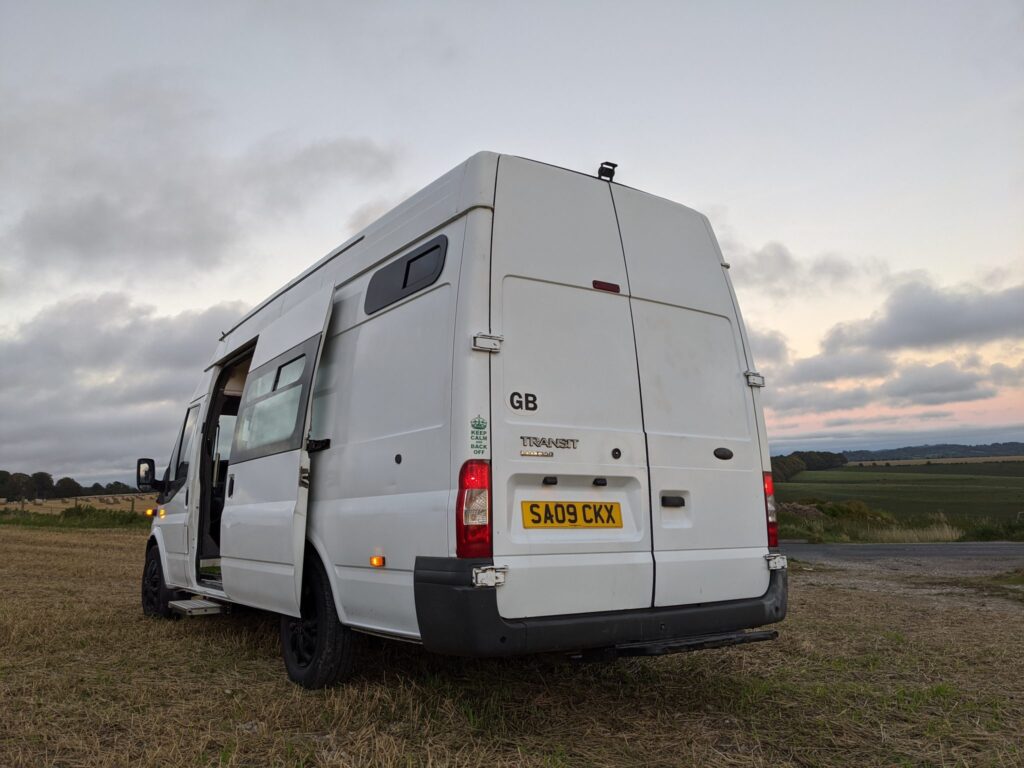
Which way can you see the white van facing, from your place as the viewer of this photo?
facing away from the viewer and to the left of the viewer
